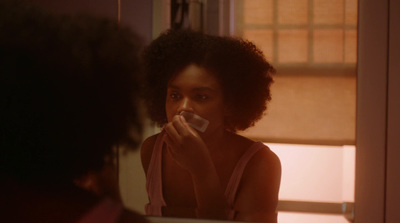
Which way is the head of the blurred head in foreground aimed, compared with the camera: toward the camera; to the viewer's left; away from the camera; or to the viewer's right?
away from the camera

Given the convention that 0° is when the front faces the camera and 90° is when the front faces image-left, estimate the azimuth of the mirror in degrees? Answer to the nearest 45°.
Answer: approximately 0°
